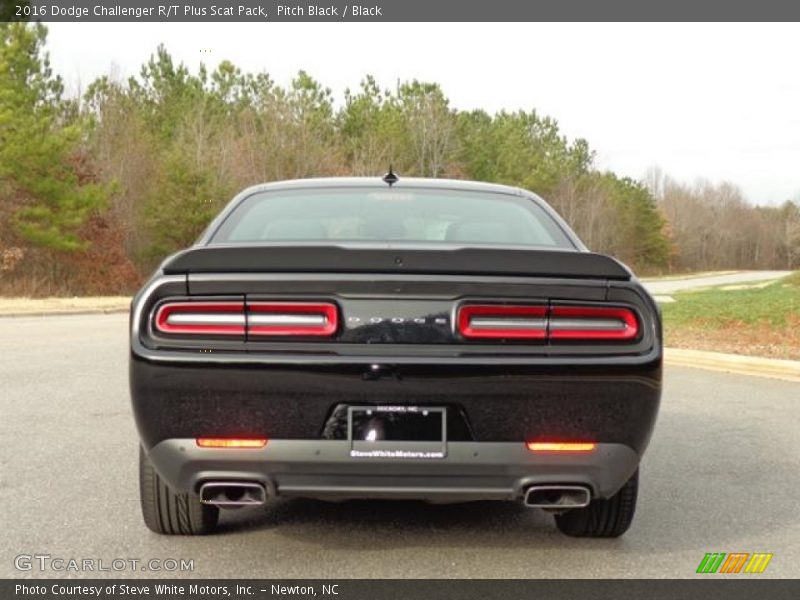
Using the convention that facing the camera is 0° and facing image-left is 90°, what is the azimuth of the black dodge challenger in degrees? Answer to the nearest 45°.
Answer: approximately 180°
